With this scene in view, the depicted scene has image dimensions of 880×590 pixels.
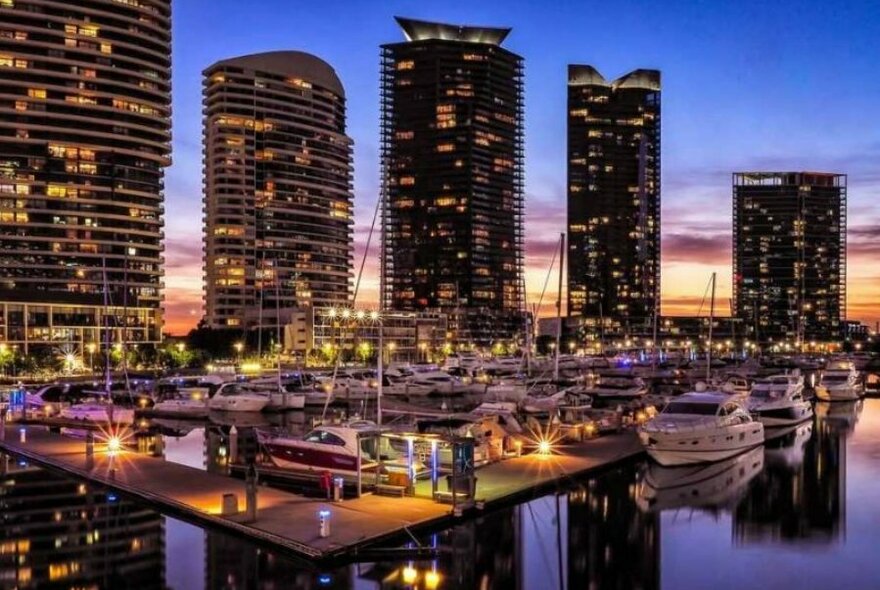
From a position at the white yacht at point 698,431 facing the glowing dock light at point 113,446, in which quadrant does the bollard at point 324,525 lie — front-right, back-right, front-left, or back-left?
front-left

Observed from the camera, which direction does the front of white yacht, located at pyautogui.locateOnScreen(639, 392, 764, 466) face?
facing the viewer and to the left of the viewer

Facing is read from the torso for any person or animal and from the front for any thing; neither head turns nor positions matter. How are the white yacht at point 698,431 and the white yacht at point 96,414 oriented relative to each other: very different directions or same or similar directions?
same or similar directions

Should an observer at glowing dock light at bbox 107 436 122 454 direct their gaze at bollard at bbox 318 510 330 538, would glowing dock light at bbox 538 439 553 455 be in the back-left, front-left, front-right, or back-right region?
front-left

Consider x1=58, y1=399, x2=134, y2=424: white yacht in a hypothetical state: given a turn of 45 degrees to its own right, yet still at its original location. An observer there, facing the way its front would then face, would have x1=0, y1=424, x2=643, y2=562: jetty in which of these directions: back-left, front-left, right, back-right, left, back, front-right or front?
back-left

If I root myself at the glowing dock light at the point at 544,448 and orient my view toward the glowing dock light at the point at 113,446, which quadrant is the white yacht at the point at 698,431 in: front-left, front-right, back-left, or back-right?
back-right

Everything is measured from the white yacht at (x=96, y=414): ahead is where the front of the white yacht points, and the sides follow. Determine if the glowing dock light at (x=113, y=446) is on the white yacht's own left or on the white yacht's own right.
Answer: on the white yacht's own left

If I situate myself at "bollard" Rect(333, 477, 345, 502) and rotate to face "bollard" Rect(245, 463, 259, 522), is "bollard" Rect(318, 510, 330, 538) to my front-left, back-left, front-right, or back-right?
front-left

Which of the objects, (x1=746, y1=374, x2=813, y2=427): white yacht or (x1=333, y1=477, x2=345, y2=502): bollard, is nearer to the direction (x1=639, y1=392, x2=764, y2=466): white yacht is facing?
the bollard

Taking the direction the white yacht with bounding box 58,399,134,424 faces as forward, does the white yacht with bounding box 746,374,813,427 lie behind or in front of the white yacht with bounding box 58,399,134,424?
behind

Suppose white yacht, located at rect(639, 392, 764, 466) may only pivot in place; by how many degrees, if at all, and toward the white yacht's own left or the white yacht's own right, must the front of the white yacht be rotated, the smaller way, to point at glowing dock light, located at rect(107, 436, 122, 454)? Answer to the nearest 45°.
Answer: approximately 45° to the white yacht's own right

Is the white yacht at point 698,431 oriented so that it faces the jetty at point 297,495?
yes

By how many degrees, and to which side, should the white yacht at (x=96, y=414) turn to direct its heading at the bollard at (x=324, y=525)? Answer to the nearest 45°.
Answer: approximately 90° to its left

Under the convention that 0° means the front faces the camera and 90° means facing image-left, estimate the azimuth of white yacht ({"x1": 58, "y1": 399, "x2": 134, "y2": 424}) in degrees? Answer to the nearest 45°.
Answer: approximately 90°

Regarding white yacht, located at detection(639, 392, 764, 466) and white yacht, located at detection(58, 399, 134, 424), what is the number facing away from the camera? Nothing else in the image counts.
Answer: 0
